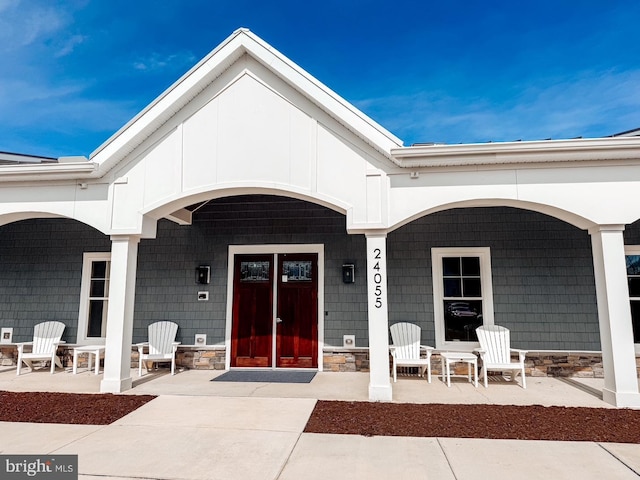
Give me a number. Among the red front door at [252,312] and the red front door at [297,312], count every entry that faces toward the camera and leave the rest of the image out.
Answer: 2

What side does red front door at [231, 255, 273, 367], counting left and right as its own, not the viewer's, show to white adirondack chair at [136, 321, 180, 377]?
right

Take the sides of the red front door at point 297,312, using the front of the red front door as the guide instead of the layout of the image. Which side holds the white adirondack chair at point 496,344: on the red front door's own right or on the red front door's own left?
on the red front door's own left

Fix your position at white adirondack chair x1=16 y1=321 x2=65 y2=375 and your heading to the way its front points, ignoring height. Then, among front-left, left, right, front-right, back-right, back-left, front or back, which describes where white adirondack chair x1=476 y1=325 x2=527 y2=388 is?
left

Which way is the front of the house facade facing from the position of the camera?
facing the viewer

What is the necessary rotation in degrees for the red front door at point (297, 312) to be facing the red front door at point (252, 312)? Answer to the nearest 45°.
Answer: approximately 90° to its right

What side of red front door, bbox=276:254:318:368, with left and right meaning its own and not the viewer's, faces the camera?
front

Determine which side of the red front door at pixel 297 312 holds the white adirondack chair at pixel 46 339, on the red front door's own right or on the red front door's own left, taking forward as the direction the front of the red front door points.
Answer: on the red front door's own right

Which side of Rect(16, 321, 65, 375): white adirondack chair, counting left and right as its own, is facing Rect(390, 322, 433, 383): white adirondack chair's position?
left

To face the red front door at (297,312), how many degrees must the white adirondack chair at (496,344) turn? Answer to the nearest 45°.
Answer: approximately 135° to its right

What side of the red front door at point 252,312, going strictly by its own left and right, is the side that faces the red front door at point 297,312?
left

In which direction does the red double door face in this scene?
toward the camera

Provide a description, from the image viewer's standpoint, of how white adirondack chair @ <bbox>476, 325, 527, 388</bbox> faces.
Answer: facing the viewer and to the right of the viewer
